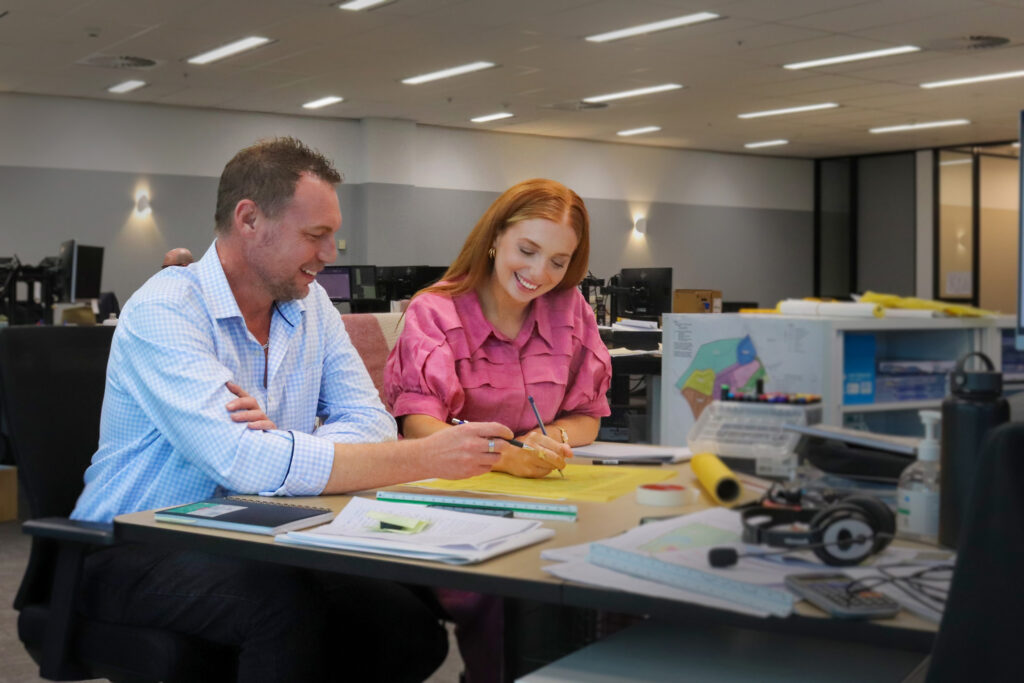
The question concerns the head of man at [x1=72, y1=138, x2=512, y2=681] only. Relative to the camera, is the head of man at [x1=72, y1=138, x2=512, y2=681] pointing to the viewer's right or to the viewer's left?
to the viewer's right

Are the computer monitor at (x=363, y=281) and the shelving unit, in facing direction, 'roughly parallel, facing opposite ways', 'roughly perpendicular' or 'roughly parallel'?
roughly parallel

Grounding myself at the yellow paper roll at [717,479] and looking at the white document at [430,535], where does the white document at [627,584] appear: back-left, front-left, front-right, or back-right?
front-left

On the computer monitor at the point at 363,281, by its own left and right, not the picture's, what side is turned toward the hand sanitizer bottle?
front

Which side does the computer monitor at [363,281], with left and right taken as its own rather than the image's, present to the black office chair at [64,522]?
front

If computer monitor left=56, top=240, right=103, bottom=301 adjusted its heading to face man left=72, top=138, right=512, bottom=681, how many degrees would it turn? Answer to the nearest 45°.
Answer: approximately 45° to its right

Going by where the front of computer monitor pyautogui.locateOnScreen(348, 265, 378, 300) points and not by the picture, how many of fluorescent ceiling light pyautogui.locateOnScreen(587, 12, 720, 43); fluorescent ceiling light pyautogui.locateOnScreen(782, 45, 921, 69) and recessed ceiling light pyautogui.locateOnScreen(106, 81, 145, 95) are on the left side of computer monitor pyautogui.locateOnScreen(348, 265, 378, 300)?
2

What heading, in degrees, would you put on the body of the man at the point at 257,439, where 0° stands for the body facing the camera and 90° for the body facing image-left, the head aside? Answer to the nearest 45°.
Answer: approximately 315°

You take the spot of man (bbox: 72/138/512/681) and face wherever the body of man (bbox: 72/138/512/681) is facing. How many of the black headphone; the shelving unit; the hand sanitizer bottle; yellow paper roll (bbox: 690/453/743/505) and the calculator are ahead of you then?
5

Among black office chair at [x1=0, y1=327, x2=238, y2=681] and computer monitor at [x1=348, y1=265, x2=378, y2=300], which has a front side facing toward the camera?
the computer monitor

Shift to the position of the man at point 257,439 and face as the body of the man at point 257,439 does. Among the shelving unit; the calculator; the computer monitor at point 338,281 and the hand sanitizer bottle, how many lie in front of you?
3

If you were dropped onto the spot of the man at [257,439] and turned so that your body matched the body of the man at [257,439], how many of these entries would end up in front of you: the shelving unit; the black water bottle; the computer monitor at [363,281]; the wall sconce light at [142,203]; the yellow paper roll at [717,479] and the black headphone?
4

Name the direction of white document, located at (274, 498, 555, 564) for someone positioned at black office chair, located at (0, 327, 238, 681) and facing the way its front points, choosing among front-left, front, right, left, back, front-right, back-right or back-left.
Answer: front-right

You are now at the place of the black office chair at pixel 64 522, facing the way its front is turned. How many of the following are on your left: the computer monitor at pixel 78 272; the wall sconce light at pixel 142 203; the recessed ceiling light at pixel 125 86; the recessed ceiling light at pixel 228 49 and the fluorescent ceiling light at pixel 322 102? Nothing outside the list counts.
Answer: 5

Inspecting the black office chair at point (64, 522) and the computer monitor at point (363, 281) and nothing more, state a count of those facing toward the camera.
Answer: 1
